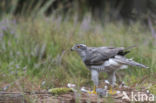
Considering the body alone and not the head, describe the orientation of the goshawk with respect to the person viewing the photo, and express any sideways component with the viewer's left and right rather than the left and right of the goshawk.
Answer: facing to the left of the viewer
